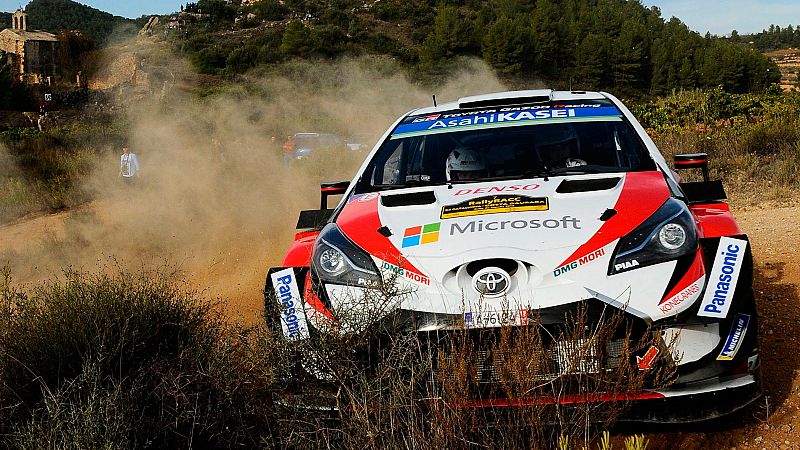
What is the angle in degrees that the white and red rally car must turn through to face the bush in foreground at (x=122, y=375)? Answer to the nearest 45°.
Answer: approximately 90° to its right

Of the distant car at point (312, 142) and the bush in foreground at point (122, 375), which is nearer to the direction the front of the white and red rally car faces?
the bush in foreground

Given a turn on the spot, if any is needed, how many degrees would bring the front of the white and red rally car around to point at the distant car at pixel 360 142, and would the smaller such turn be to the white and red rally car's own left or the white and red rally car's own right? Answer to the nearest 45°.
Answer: approximately 180°

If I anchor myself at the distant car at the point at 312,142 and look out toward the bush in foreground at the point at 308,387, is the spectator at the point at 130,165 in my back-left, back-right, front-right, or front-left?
front-right

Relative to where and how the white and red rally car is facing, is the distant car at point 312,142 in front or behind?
behind

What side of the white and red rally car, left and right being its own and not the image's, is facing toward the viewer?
front

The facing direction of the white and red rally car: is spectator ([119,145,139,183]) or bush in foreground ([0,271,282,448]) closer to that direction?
the bush in foreground

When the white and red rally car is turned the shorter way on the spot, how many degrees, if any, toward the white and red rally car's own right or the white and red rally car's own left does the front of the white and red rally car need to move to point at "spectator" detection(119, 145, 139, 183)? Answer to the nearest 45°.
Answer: approximately 135° to the white and red rally car's own right

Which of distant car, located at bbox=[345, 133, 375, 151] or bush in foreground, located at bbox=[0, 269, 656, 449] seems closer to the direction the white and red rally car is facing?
the bush in foreground
